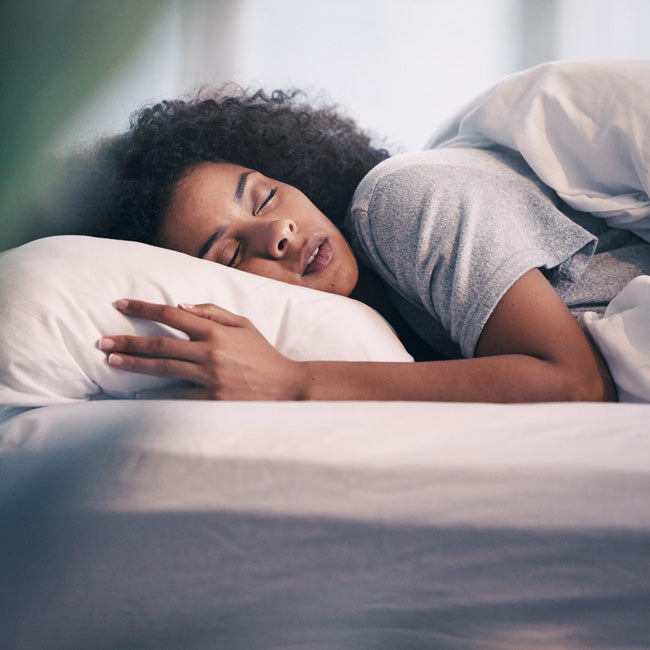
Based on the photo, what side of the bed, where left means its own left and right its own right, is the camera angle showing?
right
